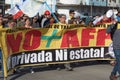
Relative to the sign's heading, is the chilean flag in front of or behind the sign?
behind

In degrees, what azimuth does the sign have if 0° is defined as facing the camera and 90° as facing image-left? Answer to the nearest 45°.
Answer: approximately 0°
